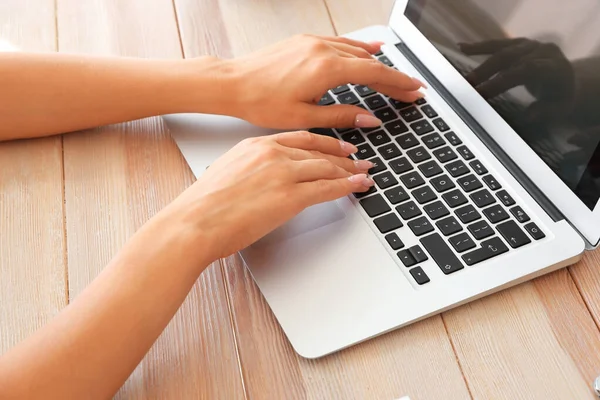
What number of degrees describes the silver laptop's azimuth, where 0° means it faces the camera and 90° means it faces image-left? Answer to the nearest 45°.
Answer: approximately 45°
